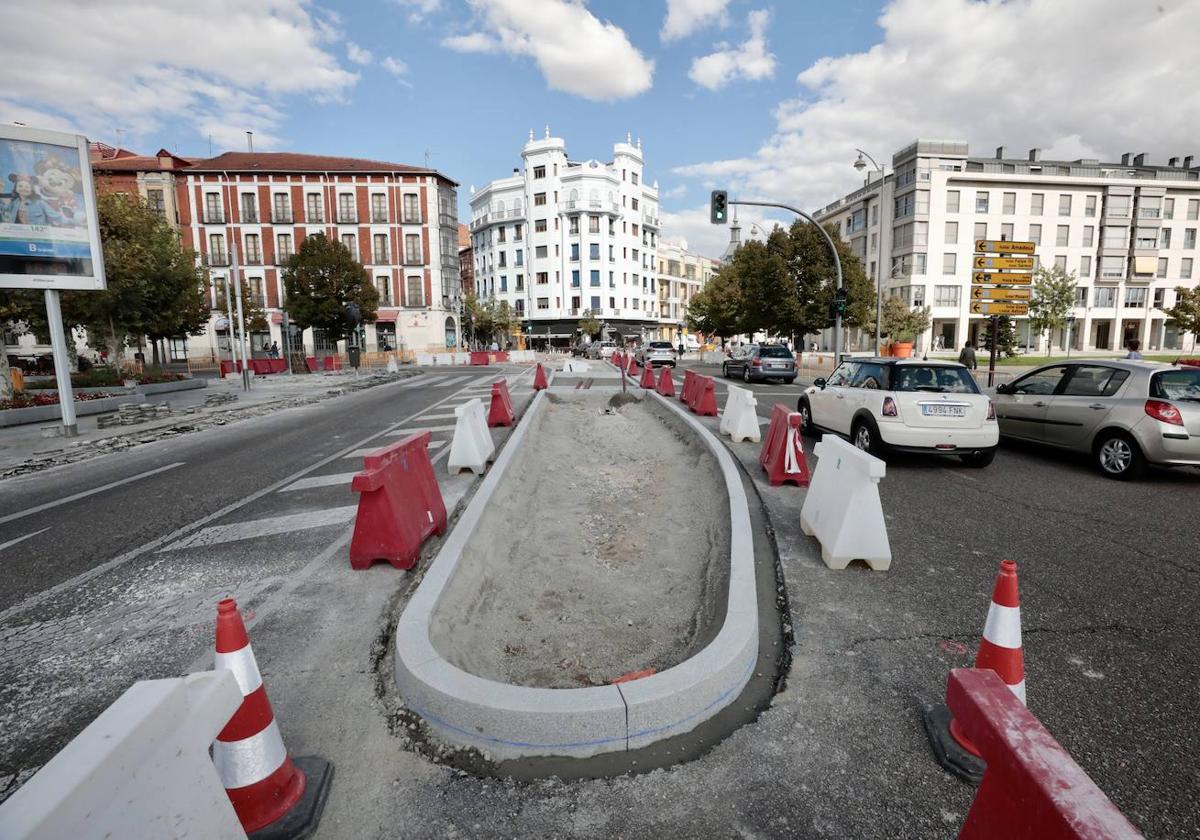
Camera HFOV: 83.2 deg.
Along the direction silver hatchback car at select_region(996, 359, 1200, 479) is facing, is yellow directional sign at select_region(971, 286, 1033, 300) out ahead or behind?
ahead

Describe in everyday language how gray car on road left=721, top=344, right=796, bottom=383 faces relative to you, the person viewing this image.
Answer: facing away from the viewer and to the left of the viewer

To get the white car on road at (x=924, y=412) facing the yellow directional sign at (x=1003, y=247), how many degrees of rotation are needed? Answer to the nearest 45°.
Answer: approximately 45° to its right

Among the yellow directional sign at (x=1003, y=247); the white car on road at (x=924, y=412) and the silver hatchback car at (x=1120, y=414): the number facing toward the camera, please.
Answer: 1

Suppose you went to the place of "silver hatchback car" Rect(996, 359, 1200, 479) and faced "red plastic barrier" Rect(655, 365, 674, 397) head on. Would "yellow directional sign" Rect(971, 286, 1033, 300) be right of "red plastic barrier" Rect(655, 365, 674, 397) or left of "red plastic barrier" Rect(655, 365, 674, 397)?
right

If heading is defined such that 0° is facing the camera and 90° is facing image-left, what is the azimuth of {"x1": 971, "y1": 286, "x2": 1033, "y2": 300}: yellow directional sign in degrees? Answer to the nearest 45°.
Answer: approximately 0°

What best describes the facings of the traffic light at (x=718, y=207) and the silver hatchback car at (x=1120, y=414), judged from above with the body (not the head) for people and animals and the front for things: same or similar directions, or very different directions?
very different directions

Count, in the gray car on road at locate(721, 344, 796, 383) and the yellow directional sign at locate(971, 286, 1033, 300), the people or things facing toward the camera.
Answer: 1

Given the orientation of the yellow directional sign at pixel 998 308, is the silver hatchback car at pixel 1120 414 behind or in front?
in front

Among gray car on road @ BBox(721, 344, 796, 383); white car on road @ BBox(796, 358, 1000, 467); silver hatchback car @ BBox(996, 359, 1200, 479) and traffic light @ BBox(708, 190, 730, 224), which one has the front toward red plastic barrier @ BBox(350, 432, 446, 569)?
the traffic light

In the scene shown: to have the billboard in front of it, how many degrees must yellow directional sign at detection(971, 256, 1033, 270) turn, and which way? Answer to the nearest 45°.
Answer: approximately 45° to its right

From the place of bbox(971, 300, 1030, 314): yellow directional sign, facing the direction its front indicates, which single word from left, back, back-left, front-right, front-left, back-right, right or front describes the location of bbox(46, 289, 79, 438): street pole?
front-right

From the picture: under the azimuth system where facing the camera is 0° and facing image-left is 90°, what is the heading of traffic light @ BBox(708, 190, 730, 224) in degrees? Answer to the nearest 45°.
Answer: approximately 0°

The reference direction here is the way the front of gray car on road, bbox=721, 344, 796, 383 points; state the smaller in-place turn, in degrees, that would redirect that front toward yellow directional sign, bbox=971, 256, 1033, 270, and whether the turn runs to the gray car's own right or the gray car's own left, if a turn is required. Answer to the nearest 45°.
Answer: approximately 180°

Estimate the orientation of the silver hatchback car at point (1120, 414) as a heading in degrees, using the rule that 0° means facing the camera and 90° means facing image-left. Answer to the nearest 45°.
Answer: approximately 135°
